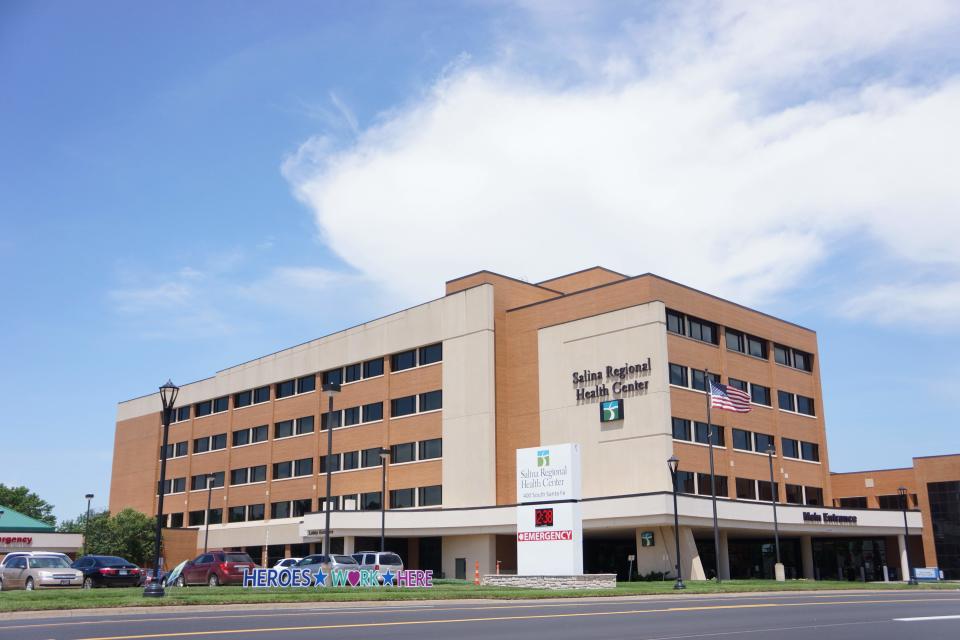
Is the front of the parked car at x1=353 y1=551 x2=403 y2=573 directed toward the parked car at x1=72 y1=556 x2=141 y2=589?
no

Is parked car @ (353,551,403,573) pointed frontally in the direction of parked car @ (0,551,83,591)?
no

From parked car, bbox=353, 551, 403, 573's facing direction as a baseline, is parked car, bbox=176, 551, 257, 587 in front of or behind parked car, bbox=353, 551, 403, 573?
in front
